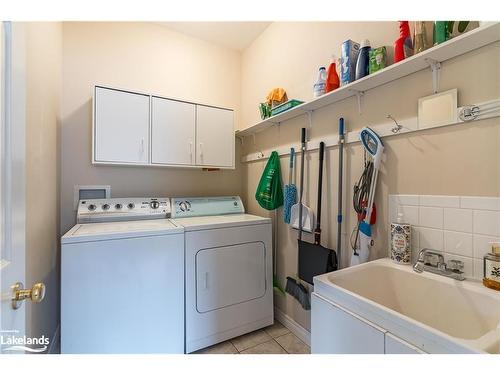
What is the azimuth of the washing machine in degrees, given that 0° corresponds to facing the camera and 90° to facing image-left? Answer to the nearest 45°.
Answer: approximately 0°

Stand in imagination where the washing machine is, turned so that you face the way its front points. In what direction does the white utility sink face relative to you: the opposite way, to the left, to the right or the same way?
to the right

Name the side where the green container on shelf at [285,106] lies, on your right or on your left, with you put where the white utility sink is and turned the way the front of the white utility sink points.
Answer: on your right

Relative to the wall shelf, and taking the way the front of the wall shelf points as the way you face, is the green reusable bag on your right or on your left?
on your right

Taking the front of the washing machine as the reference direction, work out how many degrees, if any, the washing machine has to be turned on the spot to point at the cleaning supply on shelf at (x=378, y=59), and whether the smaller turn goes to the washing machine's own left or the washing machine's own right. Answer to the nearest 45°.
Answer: approximately 45° to the washing machine's own left

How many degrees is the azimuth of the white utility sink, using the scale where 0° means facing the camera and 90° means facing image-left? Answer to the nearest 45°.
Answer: approximately 45°

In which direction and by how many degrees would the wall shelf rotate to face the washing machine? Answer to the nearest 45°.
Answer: approximately 45° to its right

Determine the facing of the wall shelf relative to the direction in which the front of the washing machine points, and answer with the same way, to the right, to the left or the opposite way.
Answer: to the right
